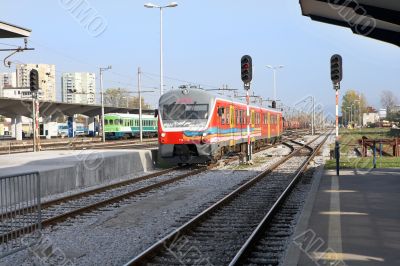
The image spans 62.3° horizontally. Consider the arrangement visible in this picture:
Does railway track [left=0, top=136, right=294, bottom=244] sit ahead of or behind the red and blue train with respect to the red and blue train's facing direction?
ahead

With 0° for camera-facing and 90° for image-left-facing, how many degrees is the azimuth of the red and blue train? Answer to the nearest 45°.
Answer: approximately 45°

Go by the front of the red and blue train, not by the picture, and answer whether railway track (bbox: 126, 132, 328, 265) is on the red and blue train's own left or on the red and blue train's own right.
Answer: on the red and blue train's own left

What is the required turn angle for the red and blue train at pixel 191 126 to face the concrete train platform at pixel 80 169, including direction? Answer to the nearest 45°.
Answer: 0° — it already faces it
